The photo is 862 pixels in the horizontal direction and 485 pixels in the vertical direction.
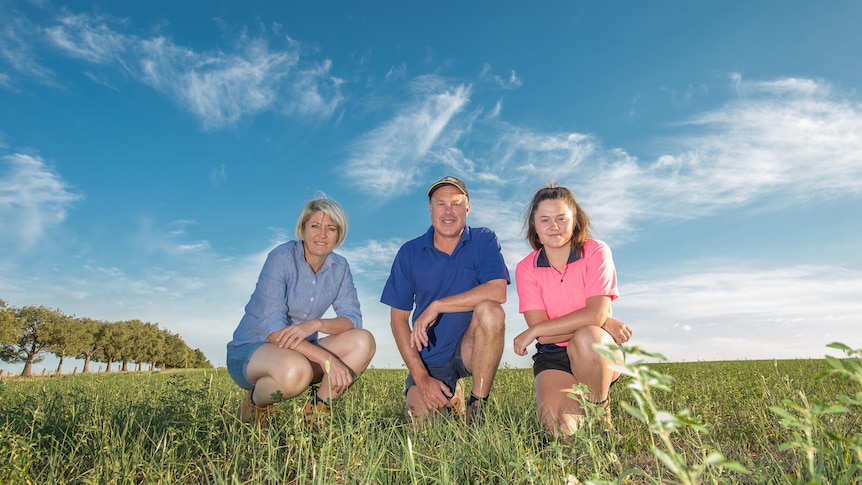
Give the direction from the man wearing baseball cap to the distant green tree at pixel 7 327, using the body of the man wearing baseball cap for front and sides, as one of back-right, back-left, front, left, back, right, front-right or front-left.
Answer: back-right

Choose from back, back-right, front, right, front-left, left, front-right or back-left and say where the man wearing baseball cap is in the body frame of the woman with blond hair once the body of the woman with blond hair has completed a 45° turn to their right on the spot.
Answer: left

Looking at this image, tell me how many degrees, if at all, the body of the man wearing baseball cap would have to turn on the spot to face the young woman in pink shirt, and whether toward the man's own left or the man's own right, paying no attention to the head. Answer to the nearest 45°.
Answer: approximately 45° to the man's own left

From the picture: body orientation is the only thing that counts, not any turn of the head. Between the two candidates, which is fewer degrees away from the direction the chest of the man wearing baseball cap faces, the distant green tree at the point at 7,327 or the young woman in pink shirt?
the young woman in pink shirt

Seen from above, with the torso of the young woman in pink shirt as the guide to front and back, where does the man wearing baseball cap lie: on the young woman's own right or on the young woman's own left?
on the young woman's own right

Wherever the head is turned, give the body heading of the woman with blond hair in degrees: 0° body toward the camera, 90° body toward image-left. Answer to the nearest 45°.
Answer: approximately 315°

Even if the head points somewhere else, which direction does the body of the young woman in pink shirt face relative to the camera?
toward the camera

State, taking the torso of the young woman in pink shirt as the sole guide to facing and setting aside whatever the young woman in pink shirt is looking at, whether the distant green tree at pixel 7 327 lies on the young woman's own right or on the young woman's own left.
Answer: on the young woman's own right

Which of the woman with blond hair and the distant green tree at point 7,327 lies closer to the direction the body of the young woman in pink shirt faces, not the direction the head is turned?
the woman with blond hair

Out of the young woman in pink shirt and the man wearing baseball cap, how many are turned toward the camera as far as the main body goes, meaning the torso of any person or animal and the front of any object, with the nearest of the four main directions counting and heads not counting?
2

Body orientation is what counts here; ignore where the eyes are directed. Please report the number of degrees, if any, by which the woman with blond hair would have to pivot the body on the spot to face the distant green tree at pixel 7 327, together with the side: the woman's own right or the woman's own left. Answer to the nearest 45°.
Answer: approximately 180°

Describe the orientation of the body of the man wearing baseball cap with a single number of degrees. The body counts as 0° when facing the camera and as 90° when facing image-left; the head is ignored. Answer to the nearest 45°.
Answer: approximately 0°

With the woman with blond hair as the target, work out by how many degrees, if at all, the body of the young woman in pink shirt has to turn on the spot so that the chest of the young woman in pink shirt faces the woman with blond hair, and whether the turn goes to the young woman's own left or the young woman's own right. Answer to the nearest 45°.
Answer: approximately 90° to the young woman's own right
